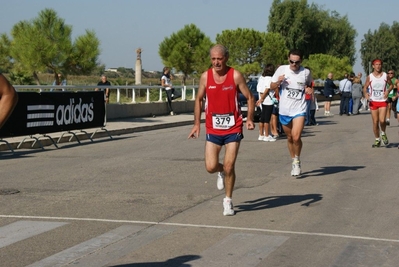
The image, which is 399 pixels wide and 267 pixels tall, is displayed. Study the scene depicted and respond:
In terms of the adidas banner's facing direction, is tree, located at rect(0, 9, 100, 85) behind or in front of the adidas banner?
behind

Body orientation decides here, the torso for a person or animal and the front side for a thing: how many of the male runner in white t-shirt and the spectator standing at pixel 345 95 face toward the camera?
1
